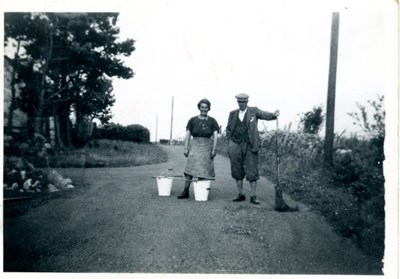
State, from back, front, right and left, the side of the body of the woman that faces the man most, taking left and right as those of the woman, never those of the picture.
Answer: left

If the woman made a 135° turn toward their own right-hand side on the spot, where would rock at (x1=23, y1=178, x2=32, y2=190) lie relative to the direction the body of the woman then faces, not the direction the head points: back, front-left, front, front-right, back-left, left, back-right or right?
front-left

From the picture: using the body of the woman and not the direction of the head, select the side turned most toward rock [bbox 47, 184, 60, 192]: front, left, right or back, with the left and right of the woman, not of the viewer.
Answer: right

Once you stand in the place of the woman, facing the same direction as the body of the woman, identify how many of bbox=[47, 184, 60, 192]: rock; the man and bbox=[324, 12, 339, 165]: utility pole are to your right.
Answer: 1

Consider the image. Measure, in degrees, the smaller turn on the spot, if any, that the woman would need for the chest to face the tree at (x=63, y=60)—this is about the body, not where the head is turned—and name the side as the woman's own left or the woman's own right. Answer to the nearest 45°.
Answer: approximately 135° to the woman's own right

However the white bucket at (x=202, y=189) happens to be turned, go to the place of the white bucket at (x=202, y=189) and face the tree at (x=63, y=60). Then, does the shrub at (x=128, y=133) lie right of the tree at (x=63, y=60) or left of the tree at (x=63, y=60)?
right

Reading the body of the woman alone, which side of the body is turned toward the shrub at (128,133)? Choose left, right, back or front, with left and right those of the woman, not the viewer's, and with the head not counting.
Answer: back

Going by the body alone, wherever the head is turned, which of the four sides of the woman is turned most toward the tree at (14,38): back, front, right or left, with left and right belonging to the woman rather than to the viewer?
right

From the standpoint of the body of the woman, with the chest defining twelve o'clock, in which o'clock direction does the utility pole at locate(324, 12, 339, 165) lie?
The utility pole is roughly at 8 o'clock from the woman.

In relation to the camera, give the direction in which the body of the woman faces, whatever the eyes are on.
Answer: toward the camera

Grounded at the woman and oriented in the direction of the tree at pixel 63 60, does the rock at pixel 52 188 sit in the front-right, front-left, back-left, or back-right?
front-left
